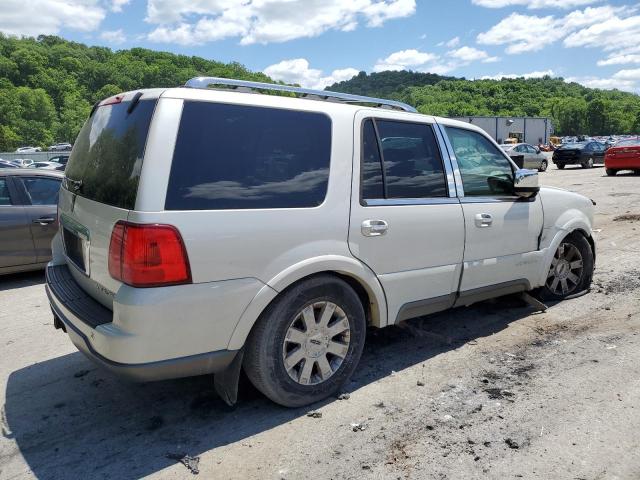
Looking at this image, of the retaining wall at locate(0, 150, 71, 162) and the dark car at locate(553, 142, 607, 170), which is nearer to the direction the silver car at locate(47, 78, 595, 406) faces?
the dark car

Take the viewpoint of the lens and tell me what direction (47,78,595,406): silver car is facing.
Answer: facing away from the viewer and to the right of the viewer

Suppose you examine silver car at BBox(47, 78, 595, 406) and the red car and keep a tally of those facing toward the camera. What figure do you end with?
0

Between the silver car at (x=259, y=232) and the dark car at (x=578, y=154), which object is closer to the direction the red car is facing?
the dark car

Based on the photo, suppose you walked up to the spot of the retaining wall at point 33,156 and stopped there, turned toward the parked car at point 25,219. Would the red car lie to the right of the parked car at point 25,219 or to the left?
left

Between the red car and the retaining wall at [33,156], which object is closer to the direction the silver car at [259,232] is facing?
the red car

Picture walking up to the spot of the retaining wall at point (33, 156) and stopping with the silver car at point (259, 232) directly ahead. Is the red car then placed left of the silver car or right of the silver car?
left

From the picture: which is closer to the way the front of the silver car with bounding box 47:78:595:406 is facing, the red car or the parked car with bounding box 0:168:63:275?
the red car

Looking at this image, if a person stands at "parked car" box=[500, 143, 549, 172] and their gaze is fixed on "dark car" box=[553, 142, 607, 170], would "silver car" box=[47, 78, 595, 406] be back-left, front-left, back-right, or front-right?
back-right

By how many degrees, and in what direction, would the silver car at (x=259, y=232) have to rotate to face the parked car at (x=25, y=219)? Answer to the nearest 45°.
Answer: approximately 90° to its left
